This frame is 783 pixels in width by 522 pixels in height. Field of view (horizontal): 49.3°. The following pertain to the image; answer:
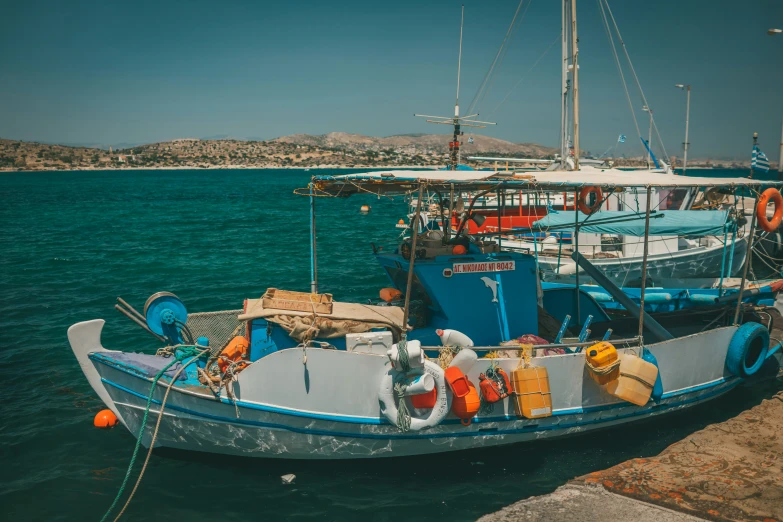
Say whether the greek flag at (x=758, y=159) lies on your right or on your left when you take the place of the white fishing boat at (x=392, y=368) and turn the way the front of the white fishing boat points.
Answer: on your right

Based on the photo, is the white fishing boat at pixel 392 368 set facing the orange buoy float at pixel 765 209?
no

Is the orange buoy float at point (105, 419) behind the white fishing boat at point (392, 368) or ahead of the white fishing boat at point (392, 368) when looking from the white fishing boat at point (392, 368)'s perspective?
ahead

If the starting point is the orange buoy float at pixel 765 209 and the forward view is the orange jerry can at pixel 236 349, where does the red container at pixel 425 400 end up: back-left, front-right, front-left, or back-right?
front-left

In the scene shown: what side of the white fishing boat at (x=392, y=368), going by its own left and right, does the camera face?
left
